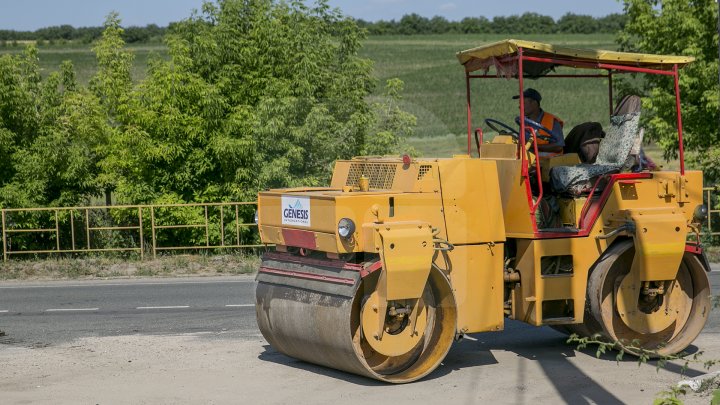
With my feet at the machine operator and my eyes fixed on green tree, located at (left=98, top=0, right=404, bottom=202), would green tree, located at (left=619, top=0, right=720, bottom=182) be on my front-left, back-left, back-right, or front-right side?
front-right

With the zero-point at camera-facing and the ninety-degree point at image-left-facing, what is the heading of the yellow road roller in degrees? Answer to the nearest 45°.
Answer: approximately 45°

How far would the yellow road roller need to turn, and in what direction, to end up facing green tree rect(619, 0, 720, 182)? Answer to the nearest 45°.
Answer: approximately 135° to its right

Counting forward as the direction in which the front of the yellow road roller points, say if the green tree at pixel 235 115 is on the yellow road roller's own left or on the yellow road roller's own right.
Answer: on the yellow road roller's own right
